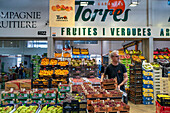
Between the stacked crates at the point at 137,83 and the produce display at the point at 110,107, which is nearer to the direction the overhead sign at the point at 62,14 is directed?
the produce display

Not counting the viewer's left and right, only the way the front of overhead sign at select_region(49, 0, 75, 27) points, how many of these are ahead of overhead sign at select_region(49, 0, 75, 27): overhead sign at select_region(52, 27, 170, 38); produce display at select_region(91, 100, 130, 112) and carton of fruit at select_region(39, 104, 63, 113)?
2

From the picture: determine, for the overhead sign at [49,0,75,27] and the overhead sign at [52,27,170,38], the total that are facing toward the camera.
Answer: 2

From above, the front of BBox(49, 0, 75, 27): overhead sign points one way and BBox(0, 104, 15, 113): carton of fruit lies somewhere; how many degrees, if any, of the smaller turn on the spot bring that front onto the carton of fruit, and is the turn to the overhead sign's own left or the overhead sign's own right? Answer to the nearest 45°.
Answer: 0° — it already faces it

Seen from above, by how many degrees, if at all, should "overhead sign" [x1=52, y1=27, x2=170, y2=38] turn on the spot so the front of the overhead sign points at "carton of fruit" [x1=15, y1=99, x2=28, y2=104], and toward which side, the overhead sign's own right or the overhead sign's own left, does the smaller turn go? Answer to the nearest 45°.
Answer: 0° — it already faces it

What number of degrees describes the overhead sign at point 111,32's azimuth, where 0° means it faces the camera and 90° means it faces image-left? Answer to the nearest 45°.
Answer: approximately 0°

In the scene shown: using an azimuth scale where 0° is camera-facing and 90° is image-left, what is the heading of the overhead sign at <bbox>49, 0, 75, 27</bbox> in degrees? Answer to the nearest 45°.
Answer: approximately 0°

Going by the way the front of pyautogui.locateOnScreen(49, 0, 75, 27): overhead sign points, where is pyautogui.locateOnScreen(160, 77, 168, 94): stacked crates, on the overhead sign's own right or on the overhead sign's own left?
on the overhead sign's own left

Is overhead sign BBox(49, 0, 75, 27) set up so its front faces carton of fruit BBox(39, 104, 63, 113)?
yes
